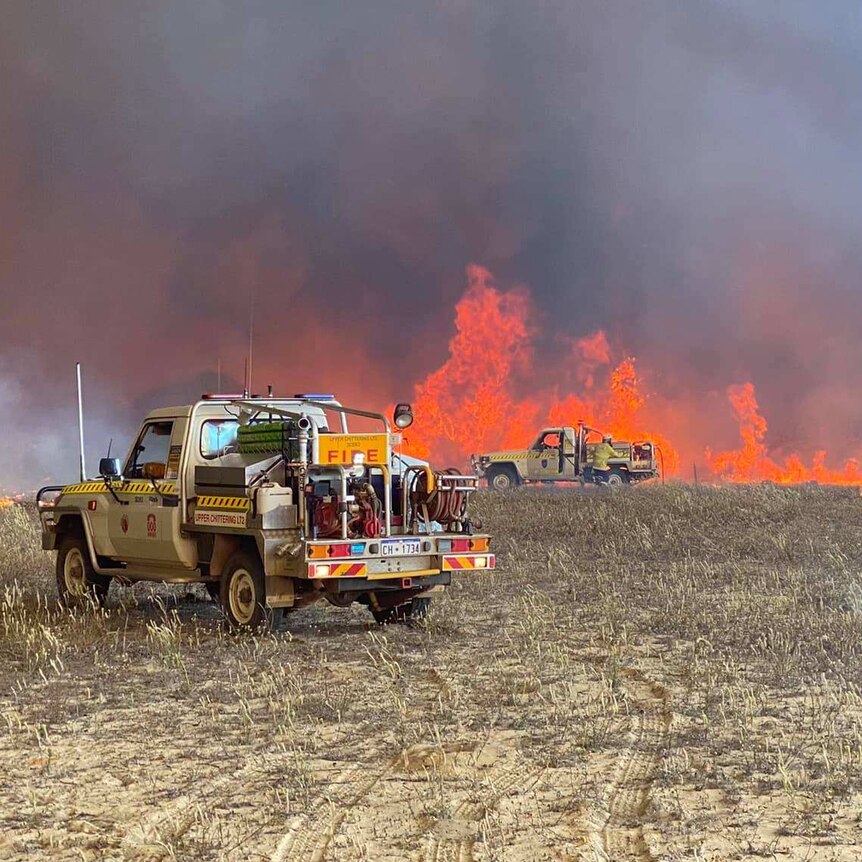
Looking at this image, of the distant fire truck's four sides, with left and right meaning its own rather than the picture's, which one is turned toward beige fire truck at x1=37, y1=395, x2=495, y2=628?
left

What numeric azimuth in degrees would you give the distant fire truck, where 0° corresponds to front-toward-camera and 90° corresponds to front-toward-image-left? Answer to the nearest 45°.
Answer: approximately 90°

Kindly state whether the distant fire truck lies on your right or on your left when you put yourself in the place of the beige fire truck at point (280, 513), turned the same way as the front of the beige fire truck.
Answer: on your right

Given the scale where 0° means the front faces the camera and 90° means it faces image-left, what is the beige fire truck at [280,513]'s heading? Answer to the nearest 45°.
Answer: approximately 135°
